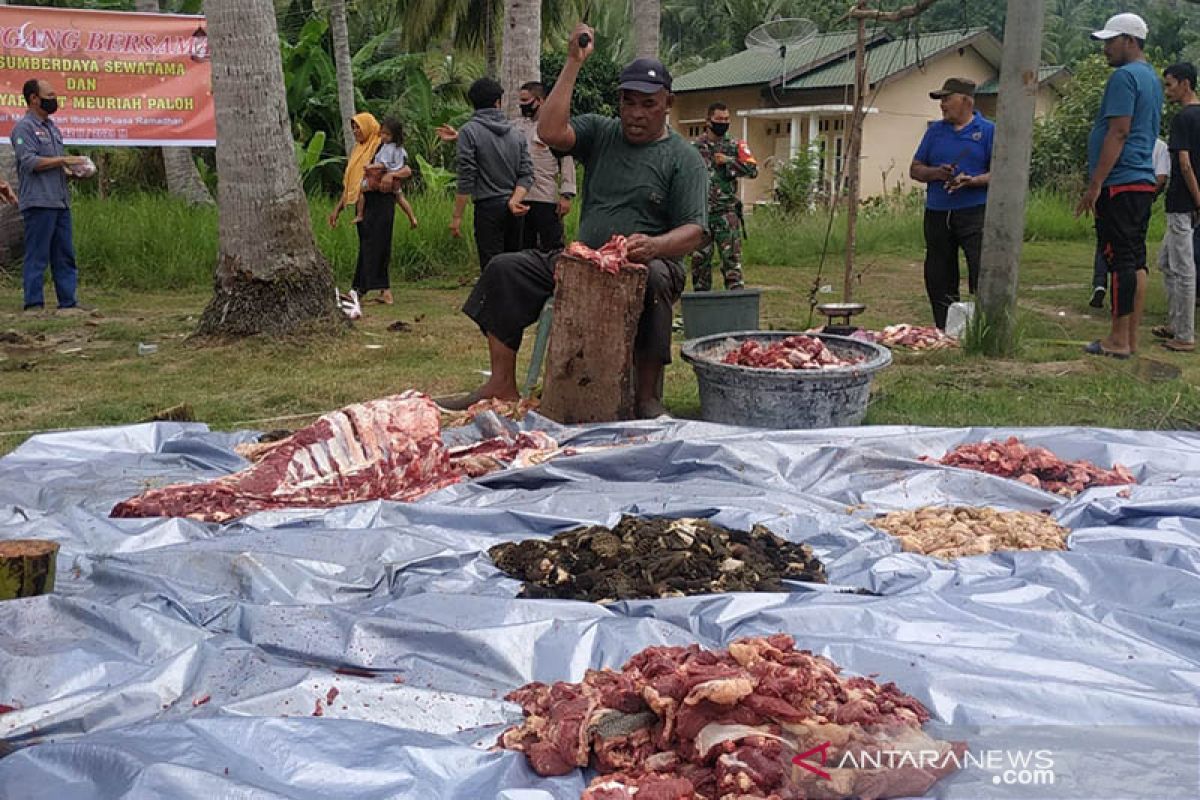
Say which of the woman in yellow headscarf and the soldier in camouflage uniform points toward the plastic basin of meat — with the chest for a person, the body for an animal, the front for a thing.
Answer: the soldier in camouflage uniform

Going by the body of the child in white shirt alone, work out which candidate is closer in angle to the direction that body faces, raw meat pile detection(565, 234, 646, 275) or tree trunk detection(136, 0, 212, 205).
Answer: the raw meat pile

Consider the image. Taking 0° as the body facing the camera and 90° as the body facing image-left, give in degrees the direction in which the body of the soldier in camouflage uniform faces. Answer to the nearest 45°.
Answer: approximately 0°

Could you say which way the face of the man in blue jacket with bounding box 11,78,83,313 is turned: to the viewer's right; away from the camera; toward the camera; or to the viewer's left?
to the viewer's right

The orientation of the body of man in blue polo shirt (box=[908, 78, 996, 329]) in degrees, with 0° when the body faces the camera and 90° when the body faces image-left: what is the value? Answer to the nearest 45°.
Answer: approximately 45°

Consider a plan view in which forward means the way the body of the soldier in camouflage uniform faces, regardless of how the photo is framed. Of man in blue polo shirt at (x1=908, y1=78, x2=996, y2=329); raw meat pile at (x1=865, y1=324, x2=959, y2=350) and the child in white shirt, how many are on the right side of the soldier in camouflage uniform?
1

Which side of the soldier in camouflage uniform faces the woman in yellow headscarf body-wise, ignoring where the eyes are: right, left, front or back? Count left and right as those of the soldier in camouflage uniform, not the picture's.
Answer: right

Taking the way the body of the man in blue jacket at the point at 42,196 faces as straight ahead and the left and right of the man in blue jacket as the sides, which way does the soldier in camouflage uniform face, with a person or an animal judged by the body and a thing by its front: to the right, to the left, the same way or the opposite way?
to the right

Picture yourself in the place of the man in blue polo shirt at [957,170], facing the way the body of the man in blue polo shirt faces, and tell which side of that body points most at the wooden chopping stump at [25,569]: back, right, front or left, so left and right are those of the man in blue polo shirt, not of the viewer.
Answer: front

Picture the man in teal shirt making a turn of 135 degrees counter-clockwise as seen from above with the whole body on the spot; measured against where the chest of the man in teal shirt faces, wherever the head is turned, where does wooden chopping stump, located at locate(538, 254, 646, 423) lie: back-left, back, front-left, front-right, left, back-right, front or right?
right

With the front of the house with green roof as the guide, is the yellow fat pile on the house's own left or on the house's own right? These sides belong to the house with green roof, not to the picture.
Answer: on the house's own left

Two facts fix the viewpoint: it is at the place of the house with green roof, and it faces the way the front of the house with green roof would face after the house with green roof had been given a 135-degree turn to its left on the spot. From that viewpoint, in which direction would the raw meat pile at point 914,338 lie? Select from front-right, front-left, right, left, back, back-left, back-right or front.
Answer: right

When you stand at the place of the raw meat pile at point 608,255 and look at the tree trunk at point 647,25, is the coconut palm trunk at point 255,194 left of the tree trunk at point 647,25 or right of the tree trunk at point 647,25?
left

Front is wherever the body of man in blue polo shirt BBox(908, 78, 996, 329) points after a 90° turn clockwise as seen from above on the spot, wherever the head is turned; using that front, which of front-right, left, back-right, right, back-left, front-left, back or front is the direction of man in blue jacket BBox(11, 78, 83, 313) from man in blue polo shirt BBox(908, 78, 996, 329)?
front-left

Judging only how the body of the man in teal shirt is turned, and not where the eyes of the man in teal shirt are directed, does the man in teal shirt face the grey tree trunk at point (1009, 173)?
yes

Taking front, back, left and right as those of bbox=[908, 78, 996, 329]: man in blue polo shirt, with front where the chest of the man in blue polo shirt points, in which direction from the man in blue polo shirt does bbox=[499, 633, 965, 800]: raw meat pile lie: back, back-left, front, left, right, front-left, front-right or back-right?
front-left
